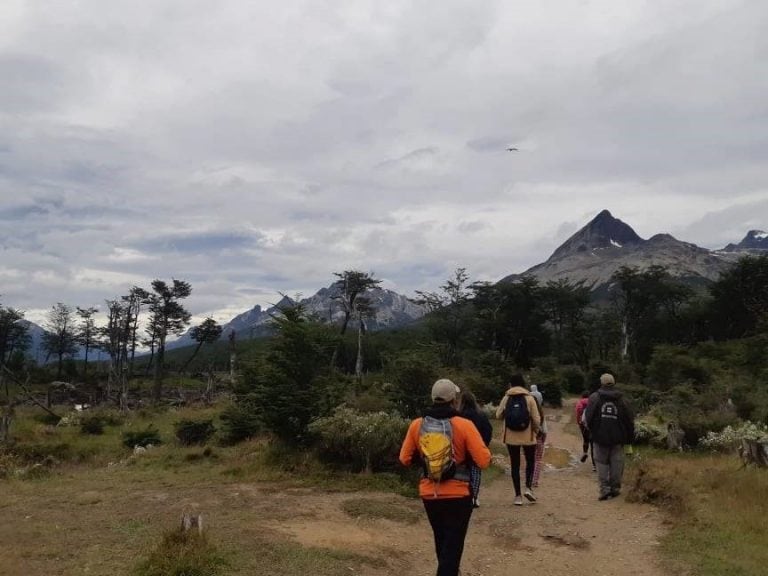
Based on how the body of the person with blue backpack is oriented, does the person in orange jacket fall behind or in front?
behind

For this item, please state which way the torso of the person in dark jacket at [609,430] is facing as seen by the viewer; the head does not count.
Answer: away from the camera

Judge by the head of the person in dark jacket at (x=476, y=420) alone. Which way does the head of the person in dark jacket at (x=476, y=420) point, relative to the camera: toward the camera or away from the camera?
away from the camera

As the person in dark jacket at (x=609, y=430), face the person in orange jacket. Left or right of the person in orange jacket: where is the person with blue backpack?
right

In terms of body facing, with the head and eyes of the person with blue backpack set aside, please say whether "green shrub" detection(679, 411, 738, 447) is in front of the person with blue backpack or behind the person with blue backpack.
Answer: in front

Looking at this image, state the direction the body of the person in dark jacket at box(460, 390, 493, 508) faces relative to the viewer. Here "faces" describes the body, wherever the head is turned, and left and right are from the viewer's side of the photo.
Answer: facing away from the viewer

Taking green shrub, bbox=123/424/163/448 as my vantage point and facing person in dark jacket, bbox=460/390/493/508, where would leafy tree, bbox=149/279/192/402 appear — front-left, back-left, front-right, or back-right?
back-left

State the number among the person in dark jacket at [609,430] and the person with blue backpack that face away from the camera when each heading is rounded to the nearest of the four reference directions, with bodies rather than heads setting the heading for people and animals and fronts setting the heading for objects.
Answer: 2

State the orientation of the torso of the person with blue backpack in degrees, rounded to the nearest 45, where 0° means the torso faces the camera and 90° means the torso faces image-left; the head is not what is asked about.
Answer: approximately 180°

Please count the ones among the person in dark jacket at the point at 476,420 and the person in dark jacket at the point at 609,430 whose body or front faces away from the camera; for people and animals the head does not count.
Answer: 2

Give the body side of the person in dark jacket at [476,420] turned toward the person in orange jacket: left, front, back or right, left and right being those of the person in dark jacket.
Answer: back
